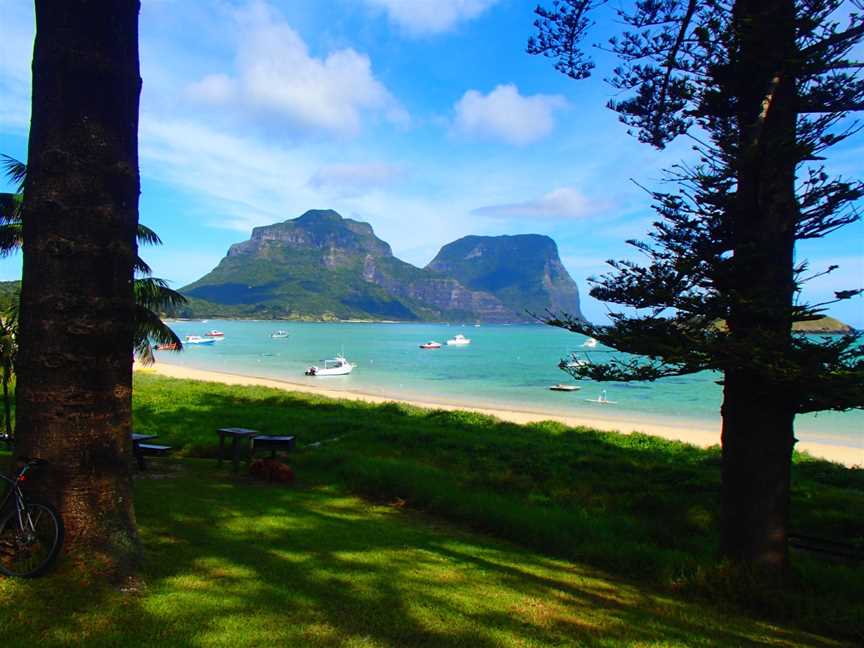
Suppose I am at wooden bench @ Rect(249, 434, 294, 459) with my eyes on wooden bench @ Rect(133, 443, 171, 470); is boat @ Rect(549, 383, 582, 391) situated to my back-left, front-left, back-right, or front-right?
back-right

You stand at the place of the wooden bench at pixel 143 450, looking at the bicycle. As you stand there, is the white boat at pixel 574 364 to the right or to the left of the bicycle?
left
